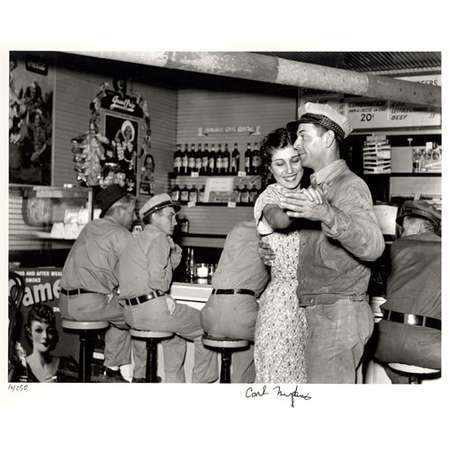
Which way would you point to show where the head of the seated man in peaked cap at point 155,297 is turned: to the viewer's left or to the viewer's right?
to the viewer's right

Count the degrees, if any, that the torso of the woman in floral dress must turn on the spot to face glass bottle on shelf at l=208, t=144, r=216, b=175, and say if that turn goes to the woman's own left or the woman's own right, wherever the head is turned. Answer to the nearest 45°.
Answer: approximately 135° to the woman's own left

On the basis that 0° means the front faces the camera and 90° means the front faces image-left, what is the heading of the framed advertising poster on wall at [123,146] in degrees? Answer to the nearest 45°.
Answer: approximately 315°

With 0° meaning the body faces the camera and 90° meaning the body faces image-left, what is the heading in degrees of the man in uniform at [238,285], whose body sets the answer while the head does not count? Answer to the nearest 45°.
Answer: approximately 225°

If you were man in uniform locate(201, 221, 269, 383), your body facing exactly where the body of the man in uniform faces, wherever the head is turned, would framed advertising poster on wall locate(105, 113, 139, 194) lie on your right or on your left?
on your left

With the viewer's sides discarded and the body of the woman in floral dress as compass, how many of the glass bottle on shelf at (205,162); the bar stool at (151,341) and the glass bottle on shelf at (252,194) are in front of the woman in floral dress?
0

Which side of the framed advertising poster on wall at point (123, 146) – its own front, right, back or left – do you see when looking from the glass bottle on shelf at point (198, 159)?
left

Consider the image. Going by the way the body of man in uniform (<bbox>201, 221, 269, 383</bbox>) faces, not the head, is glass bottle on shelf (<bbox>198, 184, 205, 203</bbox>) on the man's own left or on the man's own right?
on the man's own left

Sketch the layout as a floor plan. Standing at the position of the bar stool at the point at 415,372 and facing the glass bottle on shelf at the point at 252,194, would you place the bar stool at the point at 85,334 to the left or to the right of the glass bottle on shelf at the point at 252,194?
left

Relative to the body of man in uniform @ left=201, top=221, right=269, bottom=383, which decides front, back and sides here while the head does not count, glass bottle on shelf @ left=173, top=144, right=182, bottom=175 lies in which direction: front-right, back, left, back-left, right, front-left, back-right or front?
front-left

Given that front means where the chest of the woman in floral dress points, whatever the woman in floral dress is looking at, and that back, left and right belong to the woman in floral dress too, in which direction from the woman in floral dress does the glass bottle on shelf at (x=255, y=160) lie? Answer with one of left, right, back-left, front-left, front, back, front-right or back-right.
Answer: back-left

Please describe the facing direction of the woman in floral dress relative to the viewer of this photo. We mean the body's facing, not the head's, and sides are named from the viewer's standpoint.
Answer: facing the viewer and to the right of the viewer

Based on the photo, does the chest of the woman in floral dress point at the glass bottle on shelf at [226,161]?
no

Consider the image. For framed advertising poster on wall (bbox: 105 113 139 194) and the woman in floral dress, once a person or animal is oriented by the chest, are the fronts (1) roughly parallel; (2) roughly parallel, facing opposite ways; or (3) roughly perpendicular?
roughly parallel

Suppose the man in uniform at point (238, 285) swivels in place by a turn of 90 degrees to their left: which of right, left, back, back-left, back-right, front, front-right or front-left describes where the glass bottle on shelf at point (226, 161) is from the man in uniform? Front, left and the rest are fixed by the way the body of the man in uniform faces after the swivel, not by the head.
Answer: front-right

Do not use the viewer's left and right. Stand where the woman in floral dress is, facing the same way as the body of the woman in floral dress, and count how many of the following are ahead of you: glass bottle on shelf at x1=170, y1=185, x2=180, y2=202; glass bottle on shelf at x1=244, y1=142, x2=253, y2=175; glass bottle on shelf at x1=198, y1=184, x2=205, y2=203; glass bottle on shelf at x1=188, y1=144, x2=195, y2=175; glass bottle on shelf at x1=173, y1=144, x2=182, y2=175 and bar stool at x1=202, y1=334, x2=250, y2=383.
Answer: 0
